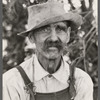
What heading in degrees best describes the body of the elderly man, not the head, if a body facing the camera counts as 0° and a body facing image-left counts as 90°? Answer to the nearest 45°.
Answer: approximately 0°
